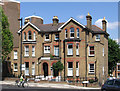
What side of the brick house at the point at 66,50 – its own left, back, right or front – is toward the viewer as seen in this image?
front

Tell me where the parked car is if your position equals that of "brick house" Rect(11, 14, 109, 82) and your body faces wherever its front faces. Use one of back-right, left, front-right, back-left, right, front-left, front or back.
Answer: front
